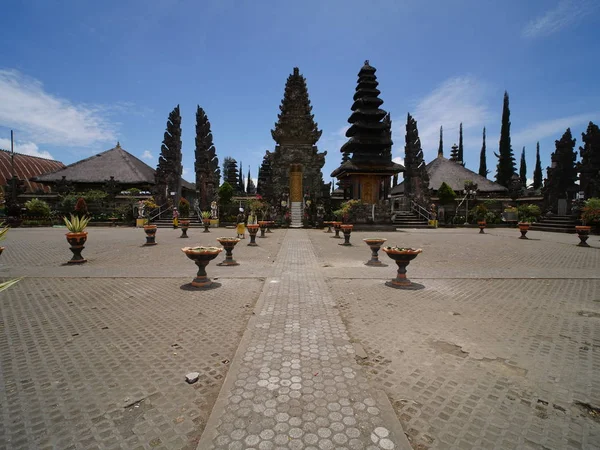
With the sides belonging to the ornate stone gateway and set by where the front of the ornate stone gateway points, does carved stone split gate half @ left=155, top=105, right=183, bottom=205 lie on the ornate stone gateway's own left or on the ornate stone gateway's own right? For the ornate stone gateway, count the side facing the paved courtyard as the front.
on the ornate stone gateway's own right

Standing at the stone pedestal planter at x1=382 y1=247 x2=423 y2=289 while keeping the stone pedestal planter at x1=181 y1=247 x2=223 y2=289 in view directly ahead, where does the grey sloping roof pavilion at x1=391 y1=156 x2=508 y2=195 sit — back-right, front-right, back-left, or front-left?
back-right

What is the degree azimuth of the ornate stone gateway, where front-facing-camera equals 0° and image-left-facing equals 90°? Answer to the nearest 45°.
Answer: approximately 0°

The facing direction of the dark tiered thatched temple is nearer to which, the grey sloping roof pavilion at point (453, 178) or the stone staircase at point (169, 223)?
the stone staircase

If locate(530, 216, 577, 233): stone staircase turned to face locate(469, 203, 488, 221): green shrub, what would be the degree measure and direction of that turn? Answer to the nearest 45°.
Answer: approximately 135° to its right

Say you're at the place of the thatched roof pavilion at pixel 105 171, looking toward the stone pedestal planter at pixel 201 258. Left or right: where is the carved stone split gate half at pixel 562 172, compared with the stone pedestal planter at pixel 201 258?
left

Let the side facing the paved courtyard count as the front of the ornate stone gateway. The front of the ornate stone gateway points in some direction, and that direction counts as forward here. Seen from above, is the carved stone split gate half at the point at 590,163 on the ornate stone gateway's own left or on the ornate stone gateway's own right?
on the ornate stone gateway's own left

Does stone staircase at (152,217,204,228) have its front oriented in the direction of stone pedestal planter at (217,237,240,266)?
yes

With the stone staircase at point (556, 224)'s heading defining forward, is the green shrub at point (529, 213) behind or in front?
behind
